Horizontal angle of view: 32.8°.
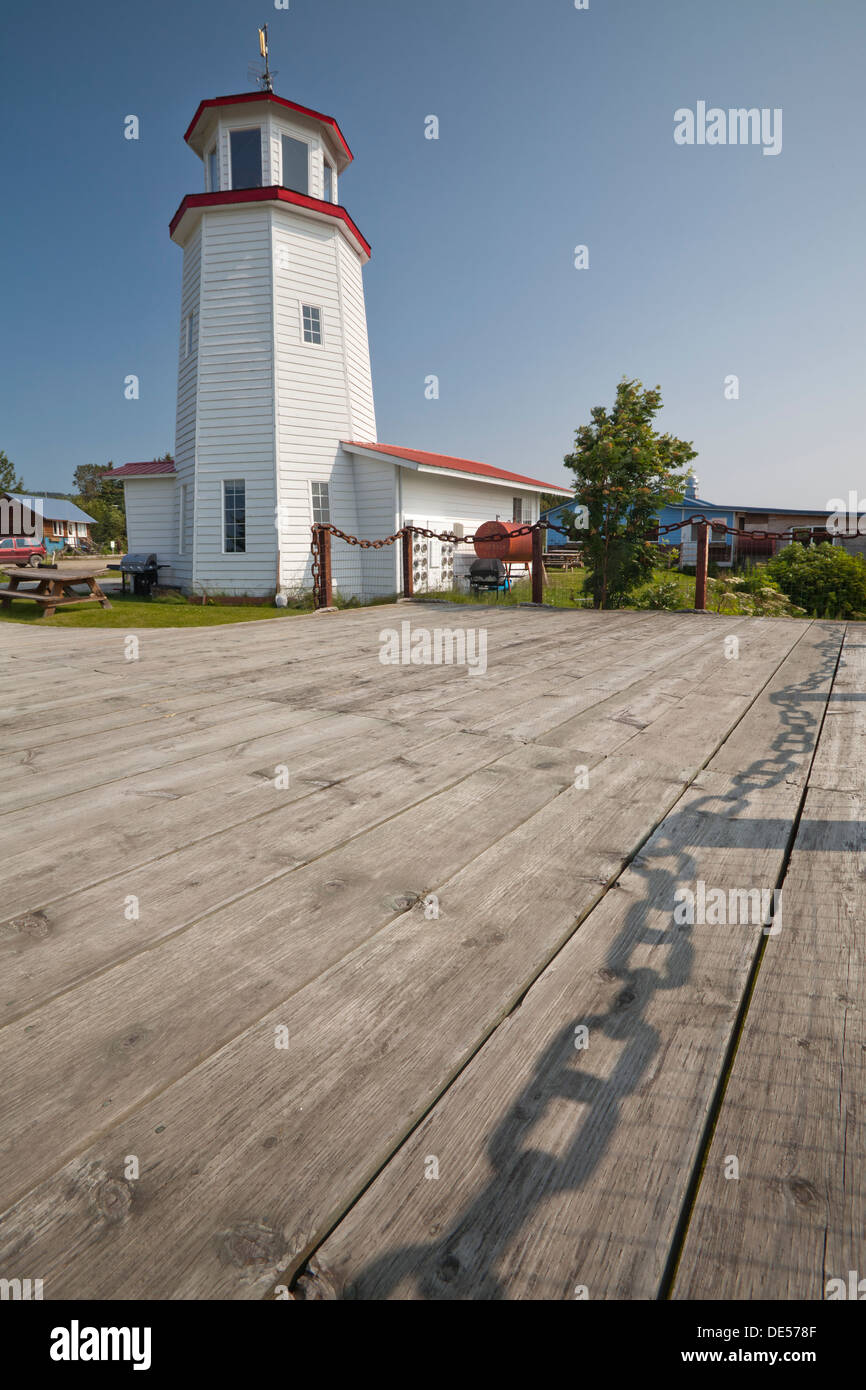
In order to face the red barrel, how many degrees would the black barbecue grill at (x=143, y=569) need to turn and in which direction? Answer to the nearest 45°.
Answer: approximately 90° to its left

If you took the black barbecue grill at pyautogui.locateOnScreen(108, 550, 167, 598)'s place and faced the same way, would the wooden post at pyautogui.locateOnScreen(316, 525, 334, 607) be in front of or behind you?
in front

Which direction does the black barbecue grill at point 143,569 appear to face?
toward the camera

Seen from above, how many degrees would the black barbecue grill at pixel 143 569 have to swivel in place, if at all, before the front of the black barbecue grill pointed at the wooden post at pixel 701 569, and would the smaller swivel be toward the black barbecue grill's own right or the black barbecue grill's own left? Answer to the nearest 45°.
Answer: approximately 45° to the black barbecue grill's own left

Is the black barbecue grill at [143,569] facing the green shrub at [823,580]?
no

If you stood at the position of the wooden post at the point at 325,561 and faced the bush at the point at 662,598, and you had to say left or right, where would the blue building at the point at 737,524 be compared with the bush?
left

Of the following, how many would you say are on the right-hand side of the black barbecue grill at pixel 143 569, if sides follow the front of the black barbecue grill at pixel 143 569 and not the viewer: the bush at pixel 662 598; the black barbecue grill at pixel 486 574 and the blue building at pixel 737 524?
0

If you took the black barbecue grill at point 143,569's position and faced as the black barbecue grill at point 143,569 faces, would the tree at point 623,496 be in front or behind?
in front

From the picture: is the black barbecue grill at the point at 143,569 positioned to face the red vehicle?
no
